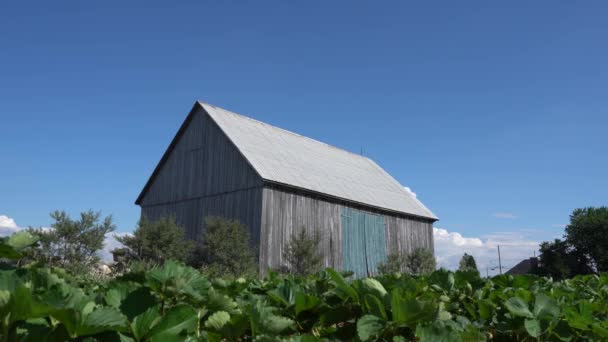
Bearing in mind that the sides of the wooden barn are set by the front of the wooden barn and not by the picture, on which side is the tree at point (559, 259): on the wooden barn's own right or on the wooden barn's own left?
on the wooden barn's own left

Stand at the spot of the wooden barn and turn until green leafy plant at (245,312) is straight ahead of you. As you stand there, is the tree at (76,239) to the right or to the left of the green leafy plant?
right

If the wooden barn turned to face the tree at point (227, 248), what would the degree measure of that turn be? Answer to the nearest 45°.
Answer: approximately 45° to its right

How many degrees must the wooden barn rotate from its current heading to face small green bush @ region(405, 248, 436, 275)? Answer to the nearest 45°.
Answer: approximately 90° to its left

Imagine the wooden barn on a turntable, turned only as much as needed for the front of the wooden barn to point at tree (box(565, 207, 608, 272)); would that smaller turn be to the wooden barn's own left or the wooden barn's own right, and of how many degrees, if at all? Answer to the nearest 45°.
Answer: approximately 90° to the wooden barn's own left

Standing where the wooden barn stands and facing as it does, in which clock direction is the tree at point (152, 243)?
The tree is roughly at 3 o'clock from the wooden barn.

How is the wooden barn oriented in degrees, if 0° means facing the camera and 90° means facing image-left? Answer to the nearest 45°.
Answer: approximately 315°

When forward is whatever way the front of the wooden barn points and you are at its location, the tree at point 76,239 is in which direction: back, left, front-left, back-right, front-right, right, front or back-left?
right
